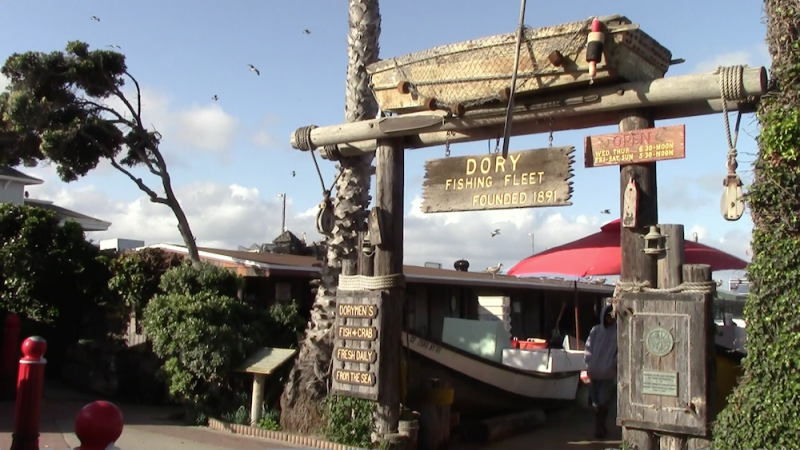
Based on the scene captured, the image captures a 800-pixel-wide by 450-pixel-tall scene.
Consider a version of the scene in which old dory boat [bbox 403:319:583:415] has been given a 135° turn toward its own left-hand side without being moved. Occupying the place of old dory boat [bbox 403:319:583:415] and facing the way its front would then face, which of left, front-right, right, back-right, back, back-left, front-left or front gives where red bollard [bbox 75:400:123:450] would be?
right

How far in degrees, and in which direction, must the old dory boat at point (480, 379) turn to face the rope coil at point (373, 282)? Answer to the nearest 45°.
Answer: approximately 45° to its left

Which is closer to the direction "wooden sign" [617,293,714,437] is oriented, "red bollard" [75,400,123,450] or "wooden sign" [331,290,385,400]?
the red bollard

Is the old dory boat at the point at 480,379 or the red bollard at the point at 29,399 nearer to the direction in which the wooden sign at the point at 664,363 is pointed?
the red bollard

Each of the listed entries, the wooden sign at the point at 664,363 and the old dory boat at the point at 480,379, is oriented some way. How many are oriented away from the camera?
0

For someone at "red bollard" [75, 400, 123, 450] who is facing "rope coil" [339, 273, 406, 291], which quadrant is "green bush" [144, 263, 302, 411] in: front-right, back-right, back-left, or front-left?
front-left

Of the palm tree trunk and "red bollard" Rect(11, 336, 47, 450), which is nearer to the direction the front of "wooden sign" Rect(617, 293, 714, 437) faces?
the red bollard

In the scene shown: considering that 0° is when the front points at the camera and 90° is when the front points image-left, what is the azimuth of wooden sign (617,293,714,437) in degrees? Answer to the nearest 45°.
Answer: approximately 0°

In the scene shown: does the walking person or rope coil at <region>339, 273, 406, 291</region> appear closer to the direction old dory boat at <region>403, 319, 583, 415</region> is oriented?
the rope coil

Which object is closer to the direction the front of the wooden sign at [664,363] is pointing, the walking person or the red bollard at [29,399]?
the red bollard

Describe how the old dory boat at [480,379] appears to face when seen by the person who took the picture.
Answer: facing the viewer and to the left of the viewer
